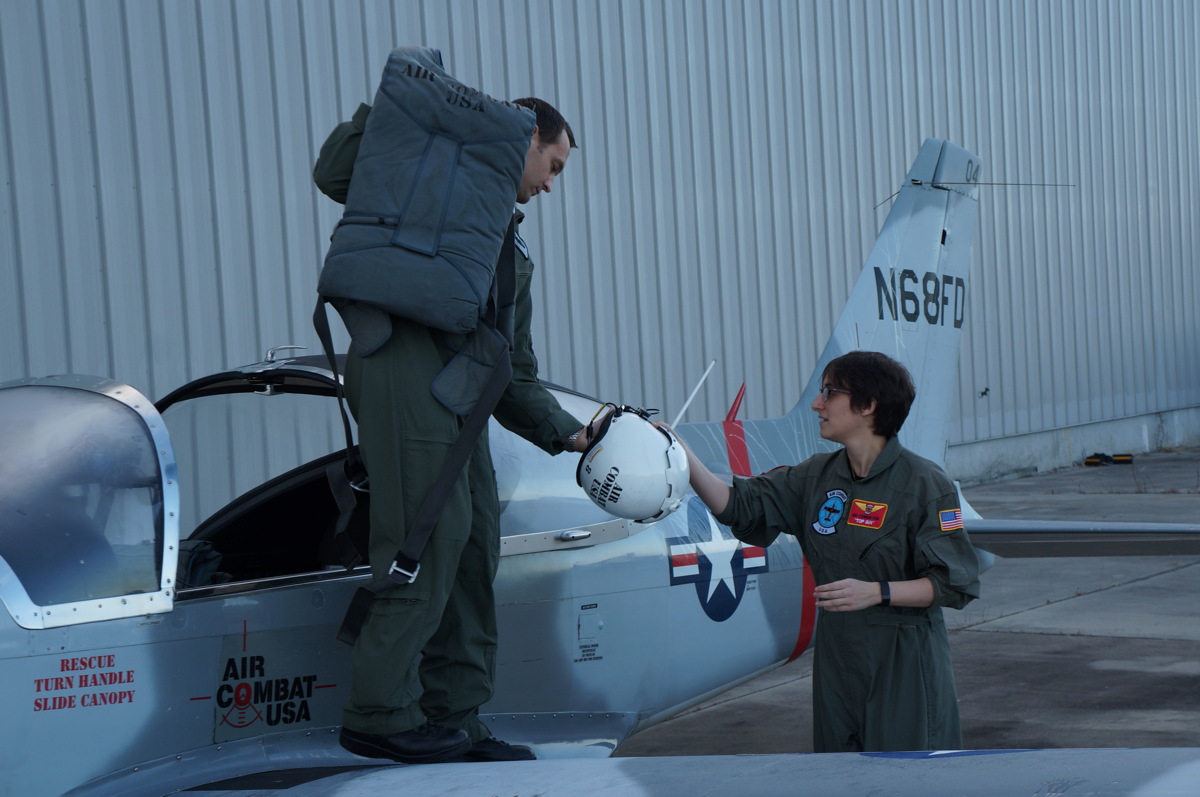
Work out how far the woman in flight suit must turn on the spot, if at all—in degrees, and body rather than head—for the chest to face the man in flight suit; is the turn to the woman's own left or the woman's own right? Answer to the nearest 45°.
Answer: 0° — they already face them

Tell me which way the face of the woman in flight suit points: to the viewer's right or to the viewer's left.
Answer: to the viewer's left

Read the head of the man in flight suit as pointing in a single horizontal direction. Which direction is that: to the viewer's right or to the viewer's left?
to the viewer's right

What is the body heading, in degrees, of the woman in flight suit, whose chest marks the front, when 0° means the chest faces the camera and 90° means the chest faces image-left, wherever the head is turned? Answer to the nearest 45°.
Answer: approximately 45°
